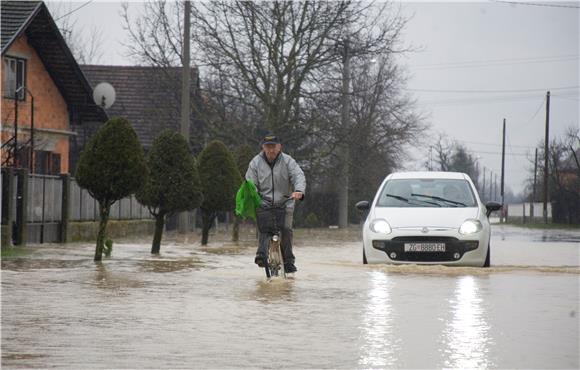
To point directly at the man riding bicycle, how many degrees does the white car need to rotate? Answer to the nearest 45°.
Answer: approximately 45° to its right

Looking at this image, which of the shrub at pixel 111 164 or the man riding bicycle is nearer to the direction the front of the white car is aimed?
the man riding bicycle

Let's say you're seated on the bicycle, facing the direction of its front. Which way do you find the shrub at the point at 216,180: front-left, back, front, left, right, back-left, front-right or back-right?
back

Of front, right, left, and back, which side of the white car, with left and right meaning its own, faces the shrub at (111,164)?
right

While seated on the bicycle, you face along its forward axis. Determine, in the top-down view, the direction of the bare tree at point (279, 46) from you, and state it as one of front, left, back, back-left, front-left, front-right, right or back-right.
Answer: back

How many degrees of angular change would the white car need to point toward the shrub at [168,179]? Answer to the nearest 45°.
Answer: approximately 135° to its right
